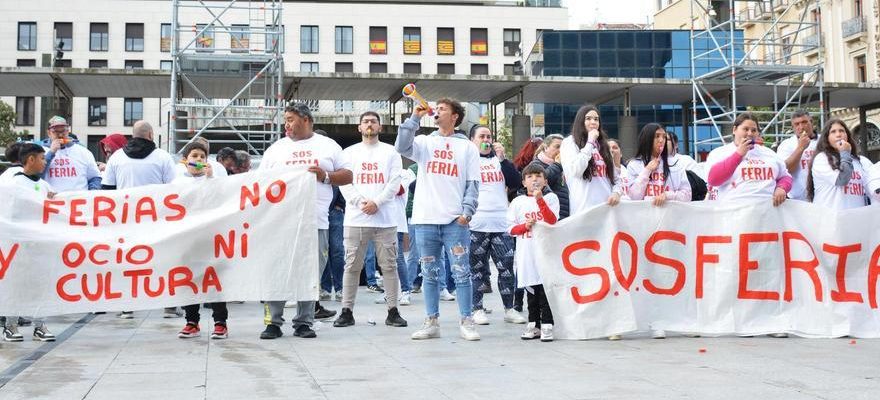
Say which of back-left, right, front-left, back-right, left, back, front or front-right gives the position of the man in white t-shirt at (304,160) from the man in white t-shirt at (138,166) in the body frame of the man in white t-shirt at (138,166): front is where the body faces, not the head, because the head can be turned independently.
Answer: back-right

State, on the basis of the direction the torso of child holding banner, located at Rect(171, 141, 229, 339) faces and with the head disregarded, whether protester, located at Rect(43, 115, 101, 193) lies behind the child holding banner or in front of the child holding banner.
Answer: behind

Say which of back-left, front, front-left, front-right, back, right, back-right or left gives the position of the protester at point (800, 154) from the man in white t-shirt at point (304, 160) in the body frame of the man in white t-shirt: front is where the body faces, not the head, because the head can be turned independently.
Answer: left

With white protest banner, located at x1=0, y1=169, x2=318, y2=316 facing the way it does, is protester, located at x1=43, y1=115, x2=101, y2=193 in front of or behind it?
behind

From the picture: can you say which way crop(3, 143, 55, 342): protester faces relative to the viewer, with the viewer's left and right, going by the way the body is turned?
facing the viewer and to the right of the viewer

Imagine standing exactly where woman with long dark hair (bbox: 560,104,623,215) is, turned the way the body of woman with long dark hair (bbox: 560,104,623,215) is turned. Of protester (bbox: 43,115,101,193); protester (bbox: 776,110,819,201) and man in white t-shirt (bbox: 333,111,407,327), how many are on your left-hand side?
1
